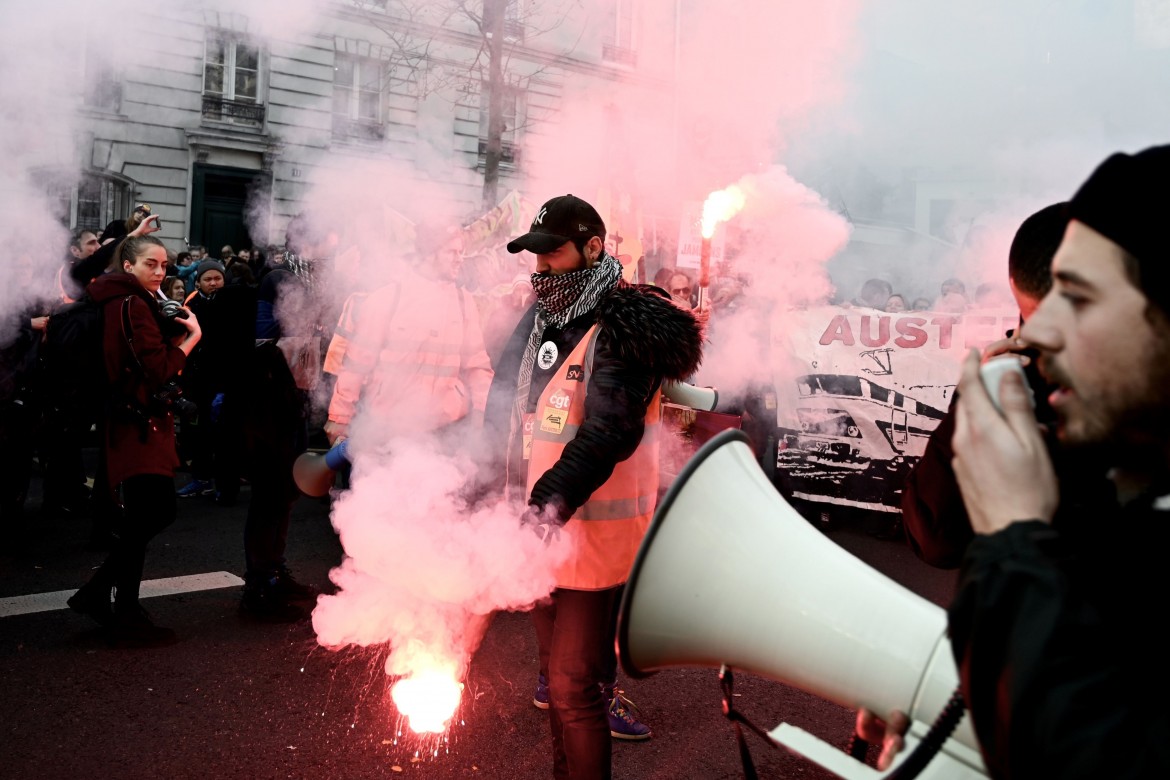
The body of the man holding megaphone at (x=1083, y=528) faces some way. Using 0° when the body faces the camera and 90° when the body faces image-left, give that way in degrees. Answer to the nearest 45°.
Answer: approximately 90°

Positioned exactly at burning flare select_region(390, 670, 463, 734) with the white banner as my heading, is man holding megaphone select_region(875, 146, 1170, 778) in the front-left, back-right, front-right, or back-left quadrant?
back-right

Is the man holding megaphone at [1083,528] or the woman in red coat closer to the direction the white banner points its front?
the man holding megaphone

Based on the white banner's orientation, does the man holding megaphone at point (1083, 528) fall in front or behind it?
in front

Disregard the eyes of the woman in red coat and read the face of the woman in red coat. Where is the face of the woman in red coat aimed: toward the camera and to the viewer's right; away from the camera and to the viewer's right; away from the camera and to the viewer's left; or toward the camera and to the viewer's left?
toward the camera and to the viewer's right

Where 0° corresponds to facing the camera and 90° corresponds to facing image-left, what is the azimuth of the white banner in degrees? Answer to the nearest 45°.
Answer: approximately 0°

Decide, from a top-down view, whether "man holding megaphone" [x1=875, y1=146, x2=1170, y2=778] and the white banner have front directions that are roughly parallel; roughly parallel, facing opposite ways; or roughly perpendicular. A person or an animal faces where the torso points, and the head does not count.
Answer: roughly perpendicular

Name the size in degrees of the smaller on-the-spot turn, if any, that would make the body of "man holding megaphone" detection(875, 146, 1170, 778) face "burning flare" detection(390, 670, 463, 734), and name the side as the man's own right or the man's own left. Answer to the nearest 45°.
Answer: approximately 45° to the man's own right

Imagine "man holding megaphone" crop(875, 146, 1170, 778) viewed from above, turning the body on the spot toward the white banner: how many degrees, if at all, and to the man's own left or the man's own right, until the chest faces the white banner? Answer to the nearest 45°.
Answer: approximately 90° to the man's own right

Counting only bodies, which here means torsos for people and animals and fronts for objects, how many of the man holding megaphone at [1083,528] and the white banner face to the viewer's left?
1

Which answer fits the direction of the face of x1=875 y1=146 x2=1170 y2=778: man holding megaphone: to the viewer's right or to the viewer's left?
to the viewer's left

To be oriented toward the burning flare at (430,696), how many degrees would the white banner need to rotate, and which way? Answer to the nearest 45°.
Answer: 0° — it already faces it
